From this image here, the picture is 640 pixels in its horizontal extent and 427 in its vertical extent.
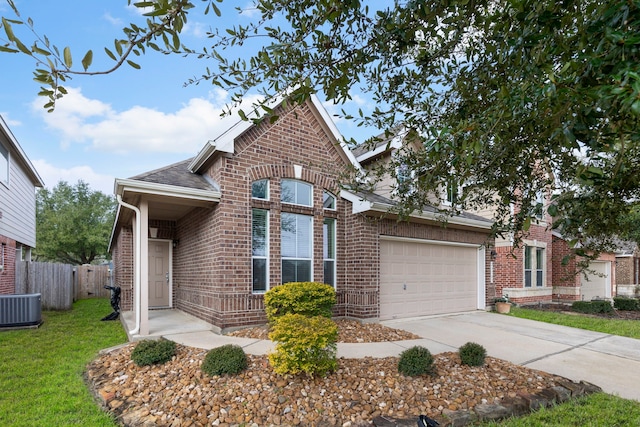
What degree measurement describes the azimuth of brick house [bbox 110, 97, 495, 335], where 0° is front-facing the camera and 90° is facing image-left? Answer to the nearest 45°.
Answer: approximately 315°

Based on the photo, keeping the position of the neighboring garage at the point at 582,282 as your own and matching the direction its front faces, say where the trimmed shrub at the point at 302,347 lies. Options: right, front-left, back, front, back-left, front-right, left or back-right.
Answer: front-right

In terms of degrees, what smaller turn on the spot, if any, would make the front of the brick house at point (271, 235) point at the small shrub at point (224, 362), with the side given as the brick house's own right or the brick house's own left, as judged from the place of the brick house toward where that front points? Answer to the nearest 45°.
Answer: approximately 45° to the brick house's own right

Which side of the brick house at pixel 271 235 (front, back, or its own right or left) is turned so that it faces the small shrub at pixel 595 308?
left

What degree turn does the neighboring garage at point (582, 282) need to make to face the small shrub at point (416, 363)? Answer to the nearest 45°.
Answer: approximately 45° to its right

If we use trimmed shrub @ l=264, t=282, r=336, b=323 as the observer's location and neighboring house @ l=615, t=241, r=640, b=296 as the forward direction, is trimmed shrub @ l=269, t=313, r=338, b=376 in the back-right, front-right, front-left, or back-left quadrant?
back-right

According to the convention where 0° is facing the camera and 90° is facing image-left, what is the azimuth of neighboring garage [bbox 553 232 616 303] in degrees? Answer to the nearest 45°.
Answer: approximately 315°
